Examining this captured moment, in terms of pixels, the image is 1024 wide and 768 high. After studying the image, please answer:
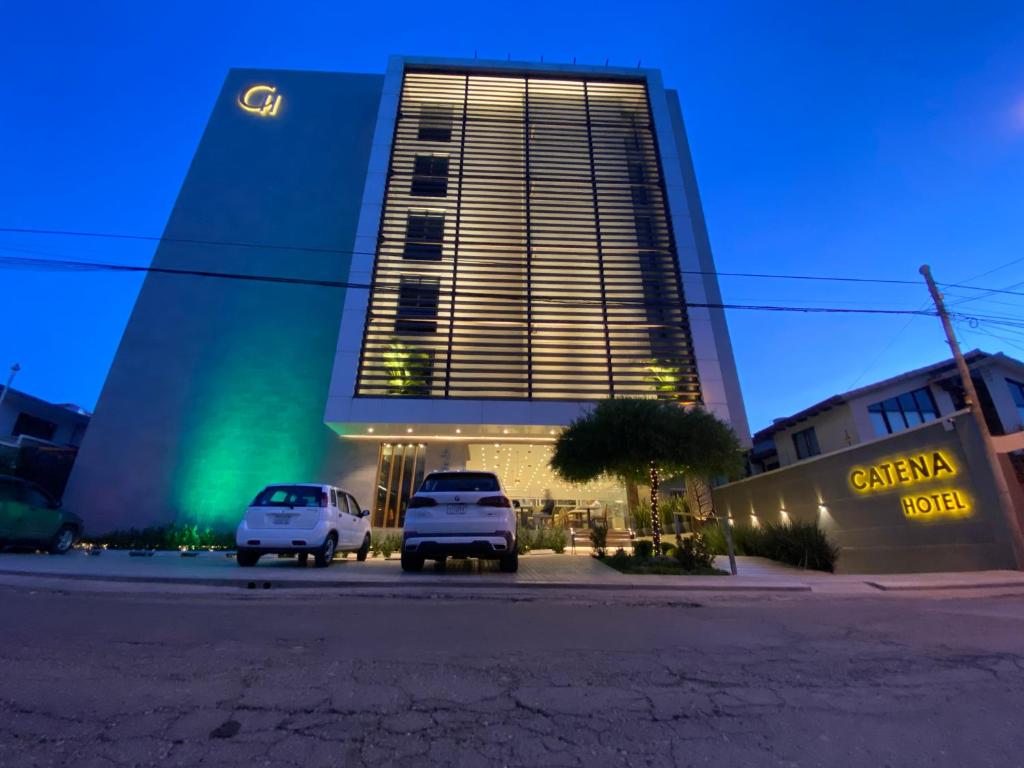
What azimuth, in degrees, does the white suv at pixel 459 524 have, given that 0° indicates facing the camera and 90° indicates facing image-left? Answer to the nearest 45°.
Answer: approximately 180°

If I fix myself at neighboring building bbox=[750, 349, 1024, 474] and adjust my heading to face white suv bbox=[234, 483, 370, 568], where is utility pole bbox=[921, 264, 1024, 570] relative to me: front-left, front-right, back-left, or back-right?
front-left

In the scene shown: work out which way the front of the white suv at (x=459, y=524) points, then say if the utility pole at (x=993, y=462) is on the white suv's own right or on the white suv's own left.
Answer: on the white suv's own right

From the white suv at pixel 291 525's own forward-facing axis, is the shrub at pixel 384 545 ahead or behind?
ahead

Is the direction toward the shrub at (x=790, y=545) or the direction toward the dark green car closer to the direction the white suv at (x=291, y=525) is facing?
the shrub

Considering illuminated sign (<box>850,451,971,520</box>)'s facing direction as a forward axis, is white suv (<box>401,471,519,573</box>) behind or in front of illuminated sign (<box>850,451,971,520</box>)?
in front

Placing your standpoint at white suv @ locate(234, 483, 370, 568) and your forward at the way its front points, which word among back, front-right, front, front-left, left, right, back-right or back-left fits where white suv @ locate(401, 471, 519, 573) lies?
right

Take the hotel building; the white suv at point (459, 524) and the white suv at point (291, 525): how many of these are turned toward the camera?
1

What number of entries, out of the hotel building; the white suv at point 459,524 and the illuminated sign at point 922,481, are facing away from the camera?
1

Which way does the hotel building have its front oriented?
toward the camera

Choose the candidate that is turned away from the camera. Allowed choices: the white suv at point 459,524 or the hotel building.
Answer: the white suv

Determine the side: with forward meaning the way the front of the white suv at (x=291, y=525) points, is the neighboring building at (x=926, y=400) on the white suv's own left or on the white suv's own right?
on the white suv's own right

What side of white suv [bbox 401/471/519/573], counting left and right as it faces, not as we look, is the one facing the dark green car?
left

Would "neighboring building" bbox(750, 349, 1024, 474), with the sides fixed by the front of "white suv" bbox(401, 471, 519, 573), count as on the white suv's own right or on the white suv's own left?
on the white suv's own right
